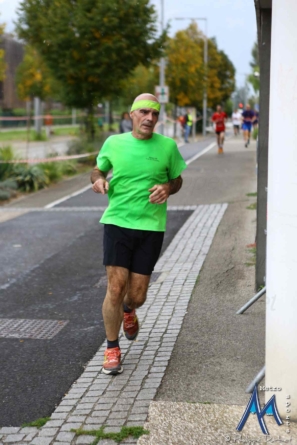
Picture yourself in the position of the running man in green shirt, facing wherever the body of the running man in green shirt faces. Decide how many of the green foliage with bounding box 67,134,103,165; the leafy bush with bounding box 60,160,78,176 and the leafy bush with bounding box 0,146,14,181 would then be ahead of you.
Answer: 0

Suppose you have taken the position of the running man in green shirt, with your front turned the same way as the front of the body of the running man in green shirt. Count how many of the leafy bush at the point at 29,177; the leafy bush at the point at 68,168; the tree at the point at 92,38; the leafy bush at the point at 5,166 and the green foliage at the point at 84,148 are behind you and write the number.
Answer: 5

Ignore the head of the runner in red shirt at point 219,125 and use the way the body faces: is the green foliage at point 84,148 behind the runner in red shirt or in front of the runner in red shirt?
in front

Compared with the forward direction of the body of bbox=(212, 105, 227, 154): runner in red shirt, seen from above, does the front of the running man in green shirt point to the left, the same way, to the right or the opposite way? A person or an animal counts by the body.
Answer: the same way

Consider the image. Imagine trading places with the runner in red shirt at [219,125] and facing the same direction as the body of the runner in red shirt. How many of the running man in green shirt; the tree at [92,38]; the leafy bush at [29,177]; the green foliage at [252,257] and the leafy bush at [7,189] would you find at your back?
0

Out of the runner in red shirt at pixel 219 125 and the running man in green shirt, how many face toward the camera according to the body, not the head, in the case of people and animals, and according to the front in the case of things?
2

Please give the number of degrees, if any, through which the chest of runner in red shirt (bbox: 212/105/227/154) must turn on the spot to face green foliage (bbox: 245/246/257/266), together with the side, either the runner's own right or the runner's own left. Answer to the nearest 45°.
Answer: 0° — they already face it

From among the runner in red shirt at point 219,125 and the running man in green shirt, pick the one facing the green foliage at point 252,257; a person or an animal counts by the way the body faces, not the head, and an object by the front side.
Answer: the runner in red shirt

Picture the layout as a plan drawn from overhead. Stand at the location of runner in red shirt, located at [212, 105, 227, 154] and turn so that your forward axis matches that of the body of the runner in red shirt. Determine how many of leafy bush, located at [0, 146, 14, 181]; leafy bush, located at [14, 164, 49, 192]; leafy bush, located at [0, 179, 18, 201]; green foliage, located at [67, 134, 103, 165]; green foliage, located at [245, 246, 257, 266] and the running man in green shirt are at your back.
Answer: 0

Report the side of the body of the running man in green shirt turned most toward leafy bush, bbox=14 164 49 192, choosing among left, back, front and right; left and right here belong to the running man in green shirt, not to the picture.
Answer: back

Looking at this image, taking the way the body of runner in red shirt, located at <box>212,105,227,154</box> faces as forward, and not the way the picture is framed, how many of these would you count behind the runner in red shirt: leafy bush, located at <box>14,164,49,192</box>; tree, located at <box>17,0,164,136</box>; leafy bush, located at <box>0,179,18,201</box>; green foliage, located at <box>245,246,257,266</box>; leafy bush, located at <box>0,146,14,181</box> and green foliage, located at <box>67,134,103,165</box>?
0

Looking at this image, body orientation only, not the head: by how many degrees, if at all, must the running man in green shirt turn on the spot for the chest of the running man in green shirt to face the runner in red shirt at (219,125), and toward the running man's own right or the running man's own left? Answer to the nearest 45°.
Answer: approximately 180°

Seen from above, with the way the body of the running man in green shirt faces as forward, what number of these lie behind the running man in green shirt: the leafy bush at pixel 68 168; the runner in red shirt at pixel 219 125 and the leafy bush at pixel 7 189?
3

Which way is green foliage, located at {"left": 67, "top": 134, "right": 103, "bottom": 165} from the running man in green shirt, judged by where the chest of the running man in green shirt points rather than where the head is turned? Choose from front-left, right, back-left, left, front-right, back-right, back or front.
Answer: back

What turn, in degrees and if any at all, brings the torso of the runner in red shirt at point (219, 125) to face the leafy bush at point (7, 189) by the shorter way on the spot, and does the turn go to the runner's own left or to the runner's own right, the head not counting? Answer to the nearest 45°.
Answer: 0° — they already face it

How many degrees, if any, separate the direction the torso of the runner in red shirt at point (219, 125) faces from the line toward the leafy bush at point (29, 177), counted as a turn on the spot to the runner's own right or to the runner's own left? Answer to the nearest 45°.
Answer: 0° — they already face it

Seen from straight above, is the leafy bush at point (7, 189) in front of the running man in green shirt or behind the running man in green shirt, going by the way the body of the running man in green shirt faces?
behind

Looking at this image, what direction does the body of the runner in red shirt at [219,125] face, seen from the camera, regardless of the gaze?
toward the camera
